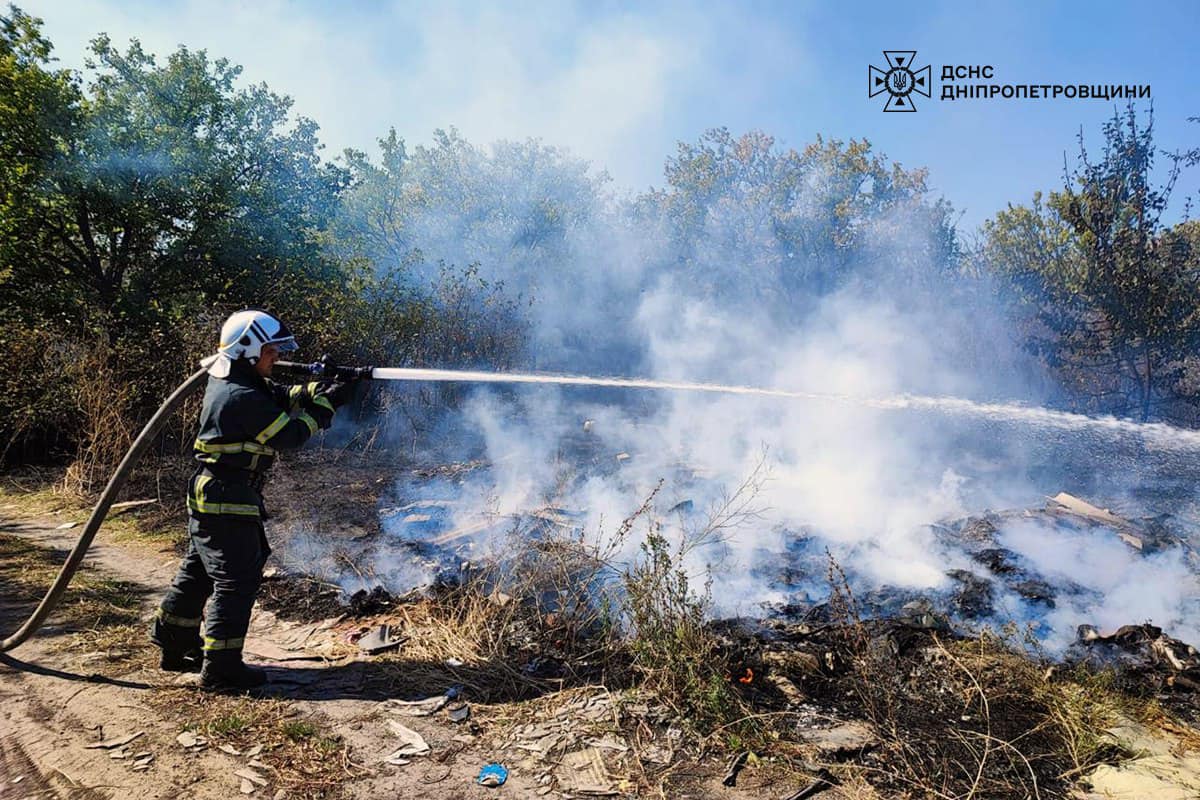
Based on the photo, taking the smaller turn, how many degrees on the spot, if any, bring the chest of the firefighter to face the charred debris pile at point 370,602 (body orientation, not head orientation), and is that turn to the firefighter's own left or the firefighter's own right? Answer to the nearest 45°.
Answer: approximately 45° to the firefighter's own left

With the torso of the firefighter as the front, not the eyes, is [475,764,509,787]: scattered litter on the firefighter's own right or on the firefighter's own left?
on the firefighter's own right

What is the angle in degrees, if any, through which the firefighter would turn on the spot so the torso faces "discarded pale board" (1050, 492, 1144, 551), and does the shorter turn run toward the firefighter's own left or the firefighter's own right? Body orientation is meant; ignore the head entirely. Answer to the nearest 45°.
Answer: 0° — they already face it

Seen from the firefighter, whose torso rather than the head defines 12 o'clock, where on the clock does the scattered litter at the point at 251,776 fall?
The scattered litter is roughly at 3 o'clock from the firefighter.

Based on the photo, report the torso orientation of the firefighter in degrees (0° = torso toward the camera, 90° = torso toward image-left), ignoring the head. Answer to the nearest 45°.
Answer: approximately 270°

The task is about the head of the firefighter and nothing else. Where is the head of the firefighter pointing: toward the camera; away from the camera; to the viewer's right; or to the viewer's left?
to the viewer's right

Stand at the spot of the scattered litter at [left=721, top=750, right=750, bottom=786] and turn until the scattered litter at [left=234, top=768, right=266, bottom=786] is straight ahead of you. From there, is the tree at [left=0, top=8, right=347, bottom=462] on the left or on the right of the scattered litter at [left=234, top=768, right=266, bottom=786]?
right

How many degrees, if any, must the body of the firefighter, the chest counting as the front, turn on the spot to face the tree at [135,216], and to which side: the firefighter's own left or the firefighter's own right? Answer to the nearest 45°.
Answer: approximately 90° to the firefighter's own left
